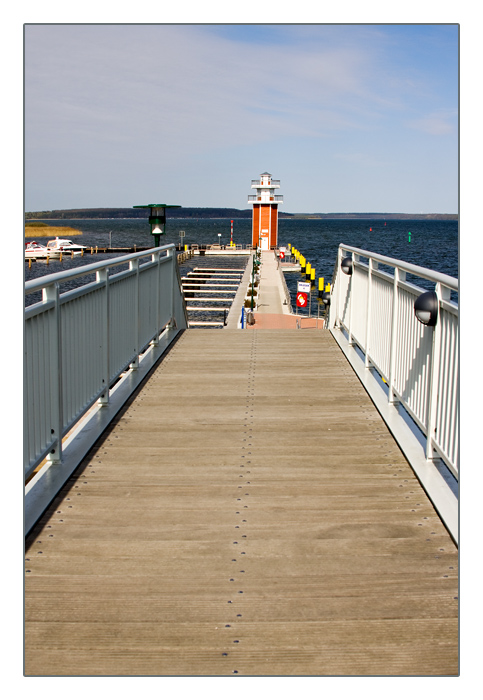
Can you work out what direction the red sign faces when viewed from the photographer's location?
facing the viewer

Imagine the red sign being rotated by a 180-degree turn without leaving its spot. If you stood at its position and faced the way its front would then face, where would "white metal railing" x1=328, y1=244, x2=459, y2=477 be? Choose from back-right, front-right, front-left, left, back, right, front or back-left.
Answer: back

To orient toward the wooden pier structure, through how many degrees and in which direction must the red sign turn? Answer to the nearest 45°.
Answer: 0° — it already faces it

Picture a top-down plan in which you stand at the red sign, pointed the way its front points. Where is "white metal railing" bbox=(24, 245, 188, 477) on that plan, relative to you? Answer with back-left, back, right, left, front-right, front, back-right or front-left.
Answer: front
